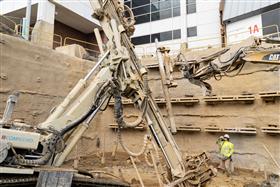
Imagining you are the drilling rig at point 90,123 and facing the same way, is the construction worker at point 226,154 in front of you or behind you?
in front

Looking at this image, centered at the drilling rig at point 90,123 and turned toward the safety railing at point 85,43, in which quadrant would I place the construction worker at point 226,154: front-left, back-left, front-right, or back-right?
front-right

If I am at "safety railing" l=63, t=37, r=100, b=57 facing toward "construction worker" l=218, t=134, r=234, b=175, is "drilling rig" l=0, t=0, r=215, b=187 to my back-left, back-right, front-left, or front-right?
front-right

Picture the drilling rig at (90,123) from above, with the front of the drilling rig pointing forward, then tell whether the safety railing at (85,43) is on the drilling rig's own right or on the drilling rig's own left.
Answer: on the drilling rig's own left
